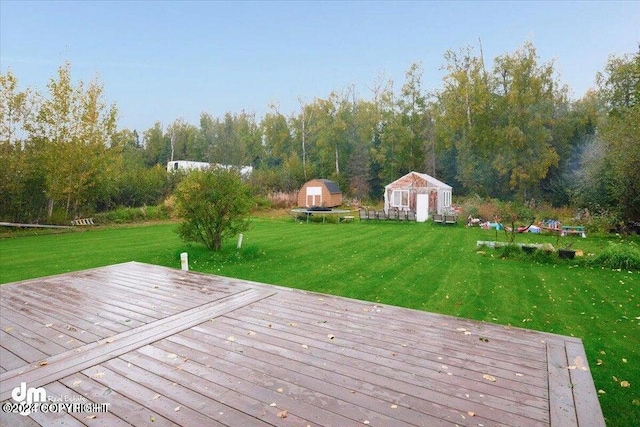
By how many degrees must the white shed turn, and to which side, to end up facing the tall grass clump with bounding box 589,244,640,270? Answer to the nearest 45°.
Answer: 0° — it already faces it

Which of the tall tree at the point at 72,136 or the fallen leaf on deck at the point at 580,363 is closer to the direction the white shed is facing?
the fallen leaf on deck

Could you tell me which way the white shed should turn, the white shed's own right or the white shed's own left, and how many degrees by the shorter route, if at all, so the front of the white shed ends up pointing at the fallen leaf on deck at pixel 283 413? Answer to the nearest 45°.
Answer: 0° — it already faces it

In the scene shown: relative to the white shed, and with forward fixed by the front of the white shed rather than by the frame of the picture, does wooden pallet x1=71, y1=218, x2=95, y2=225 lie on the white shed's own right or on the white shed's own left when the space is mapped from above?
on the white shed's own right

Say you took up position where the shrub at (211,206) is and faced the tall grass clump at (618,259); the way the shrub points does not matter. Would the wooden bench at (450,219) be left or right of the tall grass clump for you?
left

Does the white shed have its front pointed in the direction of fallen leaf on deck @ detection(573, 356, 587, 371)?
yes

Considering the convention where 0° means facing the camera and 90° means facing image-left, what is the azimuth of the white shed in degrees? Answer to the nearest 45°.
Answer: approximately 0°

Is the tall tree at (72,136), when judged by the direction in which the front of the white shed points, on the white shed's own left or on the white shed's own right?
on the white shed's own right
